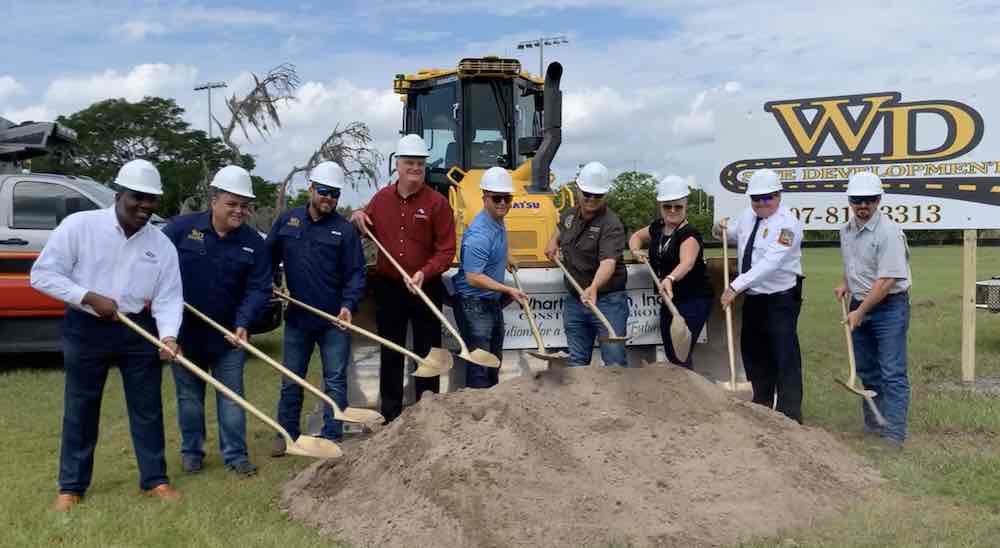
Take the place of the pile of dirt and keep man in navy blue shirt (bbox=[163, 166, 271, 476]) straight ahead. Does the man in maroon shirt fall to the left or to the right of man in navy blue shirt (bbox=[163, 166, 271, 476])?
right

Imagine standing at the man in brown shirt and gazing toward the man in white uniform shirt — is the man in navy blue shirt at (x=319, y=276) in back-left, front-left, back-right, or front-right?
back-right

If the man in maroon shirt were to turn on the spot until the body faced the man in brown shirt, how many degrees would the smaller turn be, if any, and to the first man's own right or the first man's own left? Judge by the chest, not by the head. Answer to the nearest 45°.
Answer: approximately 90° to the first man's own left

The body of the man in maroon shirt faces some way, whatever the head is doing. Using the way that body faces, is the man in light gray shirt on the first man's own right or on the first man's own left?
on the first man's own left

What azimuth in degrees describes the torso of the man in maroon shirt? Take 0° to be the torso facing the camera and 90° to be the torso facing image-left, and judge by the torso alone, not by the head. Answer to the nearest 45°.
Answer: approximately 0°

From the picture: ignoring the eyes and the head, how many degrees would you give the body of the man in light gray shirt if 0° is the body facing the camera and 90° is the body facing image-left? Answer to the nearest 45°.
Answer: approximately 45°

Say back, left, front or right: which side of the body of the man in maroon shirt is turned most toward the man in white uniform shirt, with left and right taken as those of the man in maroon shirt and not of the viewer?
left

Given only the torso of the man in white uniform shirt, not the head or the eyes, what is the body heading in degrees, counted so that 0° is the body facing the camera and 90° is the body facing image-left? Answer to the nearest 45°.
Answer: approximately 45°

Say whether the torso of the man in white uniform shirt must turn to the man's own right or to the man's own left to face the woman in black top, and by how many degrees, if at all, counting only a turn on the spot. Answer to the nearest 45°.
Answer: approximately 45° to the man's own right
